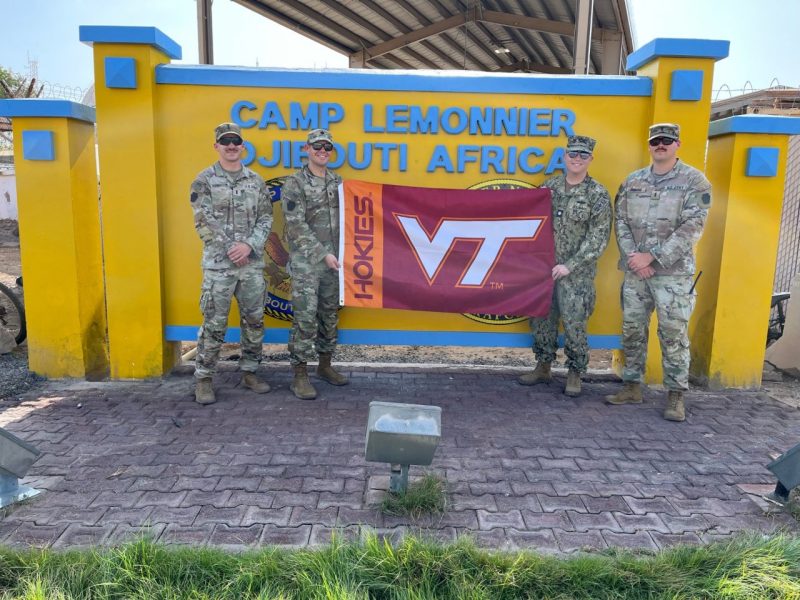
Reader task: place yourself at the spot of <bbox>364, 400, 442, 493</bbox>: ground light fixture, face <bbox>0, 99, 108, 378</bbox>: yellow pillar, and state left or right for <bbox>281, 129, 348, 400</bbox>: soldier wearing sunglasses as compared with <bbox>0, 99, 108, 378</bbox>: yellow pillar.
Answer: right

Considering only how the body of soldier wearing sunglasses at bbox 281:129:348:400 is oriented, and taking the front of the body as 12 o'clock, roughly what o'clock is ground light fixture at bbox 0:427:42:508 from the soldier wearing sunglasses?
The ground light fixture is roughly at 3 o'clock from the soldier wearing sunglasses.

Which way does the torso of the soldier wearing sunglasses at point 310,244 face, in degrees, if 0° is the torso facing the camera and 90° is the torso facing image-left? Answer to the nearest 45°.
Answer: approximately 315°

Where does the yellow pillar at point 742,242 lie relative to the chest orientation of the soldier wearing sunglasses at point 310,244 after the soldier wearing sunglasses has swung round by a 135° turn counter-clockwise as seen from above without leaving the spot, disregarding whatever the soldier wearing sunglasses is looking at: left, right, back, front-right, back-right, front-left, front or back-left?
right

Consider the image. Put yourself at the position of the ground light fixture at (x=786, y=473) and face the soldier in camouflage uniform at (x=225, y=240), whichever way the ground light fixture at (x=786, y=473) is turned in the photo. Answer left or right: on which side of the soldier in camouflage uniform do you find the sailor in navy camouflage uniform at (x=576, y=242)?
right

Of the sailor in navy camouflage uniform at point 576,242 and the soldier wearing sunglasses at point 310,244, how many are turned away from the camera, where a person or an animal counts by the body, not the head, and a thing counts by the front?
0

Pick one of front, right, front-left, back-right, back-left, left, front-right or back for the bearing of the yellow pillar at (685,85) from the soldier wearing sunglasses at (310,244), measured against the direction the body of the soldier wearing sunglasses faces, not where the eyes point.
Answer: front-left

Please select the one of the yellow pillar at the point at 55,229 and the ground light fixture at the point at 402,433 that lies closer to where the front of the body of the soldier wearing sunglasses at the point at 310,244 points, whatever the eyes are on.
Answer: the ground light fixture

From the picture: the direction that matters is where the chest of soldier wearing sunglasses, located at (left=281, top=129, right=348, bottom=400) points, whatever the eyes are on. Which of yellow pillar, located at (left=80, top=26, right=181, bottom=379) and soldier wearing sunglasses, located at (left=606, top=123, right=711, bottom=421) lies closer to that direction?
the soldier wearing sunglasses

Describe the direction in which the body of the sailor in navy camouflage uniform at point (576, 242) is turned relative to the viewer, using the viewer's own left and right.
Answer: facing the viewer and to the left of the viewer
